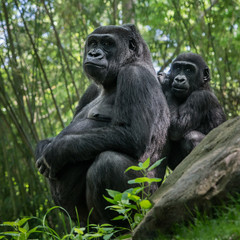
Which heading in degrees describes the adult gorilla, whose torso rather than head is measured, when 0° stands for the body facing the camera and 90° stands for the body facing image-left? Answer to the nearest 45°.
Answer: approximately 45°

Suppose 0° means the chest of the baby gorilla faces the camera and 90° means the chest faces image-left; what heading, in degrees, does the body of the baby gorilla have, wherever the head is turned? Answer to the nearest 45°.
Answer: approximately 45°

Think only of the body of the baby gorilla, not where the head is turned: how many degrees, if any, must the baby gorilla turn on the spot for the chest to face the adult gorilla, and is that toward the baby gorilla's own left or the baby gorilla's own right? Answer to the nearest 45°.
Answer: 0° — it already faces it

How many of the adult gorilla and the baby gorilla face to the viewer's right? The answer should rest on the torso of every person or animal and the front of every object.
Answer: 0
